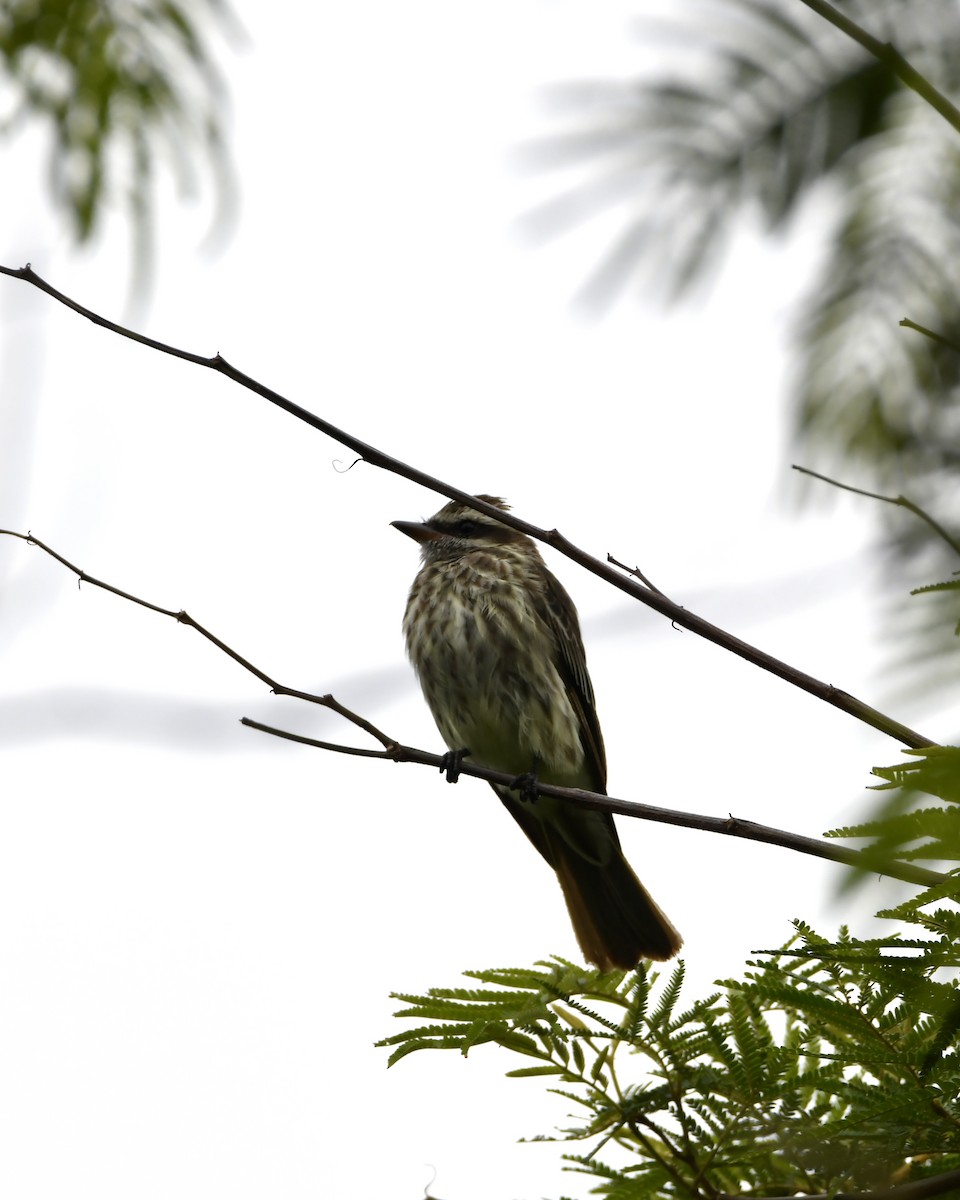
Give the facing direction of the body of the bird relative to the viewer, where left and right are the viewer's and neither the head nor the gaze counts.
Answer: facing the viewer and to the left of the viewer

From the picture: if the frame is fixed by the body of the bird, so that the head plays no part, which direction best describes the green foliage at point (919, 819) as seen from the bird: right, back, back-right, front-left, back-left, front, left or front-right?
front-left
